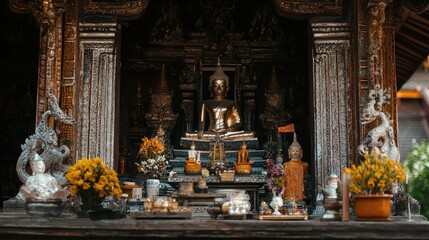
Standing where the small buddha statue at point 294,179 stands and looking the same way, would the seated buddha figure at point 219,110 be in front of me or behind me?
behind

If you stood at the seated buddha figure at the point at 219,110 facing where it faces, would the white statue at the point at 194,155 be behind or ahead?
ahead

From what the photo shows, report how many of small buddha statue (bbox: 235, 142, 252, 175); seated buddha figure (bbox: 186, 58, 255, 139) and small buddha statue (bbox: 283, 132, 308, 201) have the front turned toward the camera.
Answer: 3

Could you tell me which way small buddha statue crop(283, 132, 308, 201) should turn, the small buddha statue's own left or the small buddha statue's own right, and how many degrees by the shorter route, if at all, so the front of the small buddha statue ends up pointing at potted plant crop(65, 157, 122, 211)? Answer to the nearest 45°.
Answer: approximately 45° to the small buddha statue's own right

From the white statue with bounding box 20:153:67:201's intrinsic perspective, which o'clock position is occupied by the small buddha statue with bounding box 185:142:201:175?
The small buddha statue is roughly at 7 o'clock from the white statue.

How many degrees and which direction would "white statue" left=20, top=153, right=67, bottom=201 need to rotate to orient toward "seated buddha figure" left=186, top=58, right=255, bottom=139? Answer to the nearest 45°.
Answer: approximately 135° to its left

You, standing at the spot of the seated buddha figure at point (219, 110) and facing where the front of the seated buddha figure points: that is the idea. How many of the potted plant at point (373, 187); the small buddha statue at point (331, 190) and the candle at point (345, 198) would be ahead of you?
3
